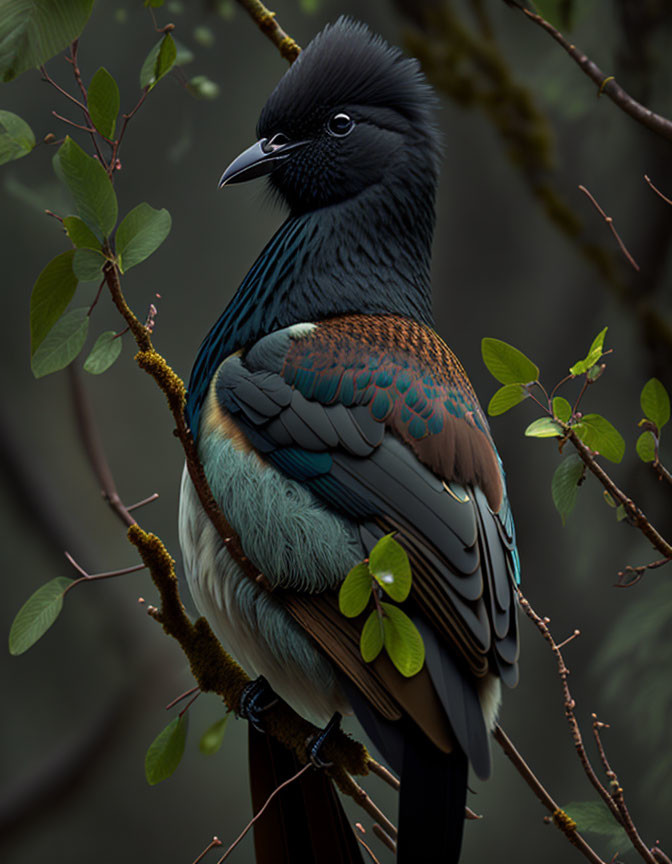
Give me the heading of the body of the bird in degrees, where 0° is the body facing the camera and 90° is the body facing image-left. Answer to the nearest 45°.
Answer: approximately 90°
